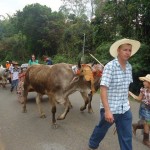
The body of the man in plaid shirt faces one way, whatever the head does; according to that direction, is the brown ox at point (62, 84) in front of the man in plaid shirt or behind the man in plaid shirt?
behind

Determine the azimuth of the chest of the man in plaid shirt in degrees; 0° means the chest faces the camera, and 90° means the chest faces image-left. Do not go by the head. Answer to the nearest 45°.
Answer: approximately 315°

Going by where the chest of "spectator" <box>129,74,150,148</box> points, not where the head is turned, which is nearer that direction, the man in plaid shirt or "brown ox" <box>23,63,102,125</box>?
the man in plaid shirt

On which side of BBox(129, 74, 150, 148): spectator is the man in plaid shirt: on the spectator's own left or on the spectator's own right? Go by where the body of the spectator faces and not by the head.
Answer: on the spectator's own right
